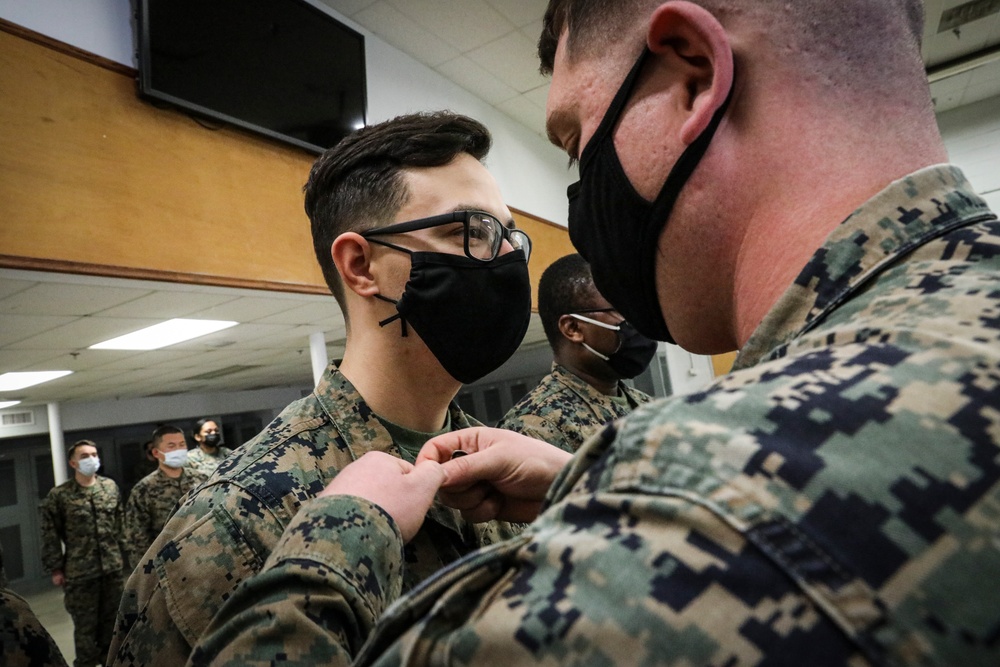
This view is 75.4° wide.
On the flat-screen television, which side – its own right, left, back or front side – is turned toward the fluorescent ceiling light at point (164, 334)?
back

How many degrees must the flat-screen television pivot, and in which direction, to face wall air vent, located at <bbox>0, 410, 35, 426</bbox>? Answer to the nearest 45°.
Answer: approximately 180°

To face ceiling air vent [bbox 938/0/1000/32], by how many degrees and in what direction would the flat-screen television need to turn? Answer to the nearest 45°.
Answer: approximately 45° to its left

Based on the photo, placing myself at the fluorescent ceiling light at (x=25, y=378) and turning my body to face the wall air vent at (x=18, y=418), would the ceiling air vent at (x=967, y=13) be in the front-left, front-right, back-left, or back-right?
back-right

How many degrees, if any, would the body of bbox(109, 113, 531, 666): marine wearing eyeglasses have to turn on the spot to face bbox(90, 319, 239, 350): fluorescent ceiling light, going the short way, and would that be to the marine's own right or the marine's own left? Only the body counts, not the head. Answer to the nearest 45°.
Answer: approximately 135° to the marine's own left

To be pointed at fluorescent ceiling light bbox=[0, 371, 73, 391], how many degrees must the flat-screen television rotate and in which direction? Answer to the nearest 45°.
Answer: approximately 180°

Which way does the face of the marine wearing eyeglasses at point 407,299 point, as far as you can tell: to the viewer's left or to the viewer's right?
to the viewer's right

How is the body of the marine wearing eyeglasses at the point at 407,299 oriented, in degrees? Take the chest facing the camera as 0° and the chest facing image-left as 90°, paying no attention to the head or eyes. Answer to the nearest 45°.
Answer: approximately 315°

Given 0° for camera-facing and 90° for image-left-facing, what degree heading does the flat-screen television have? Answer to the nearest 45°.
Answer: approximately 315°

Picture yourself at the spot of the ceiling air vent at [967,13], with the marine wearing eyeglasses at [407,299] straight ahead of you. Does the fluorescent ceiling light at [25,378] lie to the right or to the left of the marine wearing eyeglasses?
right
